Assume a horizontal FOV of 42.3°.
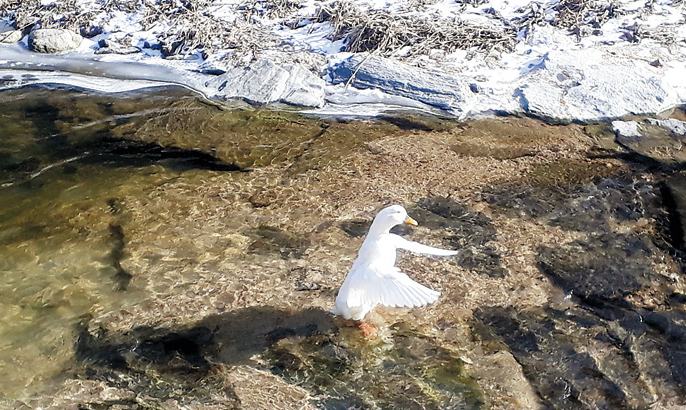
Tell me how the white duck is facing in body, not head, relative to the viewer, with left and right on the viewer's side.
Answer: facing to the right of the viewer

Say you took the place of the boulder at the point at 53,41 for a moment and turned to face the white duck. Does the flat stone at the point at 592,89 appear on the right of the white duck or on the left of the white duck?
left

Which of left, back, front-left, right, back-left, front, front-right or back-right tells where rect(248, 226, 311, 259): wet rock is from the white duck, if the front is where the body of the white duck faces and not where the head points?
back-left

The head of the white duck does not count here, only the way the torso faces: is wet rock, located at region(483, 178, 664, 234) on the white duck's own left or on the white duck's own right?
on the white duck's own left

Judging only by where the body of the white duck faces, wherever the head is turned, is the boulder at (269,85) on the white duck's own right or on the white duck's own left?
on the white duck's own left

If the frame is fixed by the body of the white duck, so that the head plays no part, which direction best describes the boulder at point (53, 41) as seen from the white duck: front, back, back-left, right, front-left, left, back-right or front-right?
back-left

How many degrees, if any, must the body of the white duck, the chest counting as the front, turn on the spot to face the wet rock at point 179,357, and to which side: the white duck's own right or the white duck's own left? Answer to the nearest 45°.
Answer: approximately 180°

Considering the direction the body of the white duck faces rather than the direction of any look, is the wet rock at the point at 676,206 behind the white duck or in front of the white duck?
in front

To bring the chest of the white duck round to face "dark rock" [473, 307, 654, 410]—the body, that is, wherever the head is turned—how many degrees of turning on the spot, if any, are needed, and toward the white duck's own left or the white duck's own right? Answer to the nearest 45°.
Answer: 0° — it already faces it

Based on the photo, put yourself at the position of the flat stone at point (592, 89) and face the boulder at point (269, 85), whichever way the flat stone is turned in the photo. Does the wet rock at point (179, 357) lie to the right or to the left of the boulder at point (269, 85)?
left
